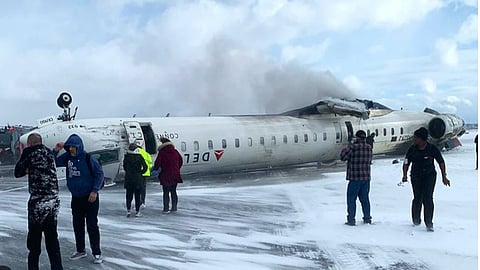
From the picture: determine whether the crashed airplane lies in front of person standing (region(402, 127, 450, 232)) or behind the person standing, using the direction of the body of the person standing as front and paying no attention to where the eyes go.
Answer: behind

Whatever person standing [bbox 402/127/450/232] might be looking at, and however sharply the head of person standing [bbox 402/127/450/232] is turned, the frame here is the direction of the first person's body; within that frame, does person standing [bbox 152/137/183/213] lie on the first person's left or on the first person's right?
on the first person's right

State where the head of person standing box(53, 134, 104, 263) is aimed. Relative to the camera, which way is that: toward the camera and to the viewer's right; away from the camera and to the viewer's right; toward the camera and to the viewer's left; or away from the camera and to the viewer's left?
toward the camera and to the viewer's left

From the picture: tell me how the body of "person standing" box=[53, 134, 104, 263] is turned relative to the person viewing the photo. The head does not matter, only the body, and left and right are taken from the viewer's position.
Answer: facing the viewer and to the left of the viewer

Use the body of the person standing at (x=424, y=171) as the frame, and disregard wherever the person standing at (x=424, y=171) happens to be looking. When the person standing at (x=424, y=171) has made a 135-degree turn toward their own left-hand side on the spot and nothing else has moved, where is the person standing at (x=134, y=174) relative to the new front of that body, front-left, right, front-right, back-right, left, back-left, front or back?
back-left

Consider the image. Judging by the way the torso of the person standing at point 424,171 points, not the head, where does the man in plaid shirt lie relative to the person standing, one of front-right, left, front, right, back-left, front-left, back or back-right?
right

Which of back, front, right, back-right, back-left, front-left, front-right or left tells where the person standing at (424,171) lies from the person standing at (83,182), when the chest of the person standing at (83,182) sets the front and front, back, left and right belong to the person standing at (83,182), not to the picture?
back-left

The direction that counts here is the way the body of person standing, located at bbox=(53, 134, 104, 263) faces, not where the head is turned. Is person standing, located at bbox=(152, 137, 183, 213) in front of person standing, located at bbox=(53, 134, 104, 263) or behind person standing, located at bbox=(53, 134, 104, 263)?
behind

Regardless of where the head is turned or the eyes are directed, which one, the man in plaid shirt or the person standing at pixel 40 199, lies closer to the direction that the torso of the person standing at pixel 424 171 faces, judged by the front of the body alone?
the person standing

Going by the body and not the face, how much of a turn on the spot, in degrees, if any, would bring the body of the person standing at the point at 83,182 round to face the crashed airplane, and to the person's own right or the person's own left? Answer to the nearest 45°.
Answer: approximately 180°

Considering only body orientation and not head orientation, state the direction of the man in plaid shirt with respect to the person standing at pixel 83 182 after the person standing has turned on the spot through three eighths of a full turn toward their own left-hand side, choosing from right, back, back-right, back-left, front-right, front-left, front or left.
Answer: front

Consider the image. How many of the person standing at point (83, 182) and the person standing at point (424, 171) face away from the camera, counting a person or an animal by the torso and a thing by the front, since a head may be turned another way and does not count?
0

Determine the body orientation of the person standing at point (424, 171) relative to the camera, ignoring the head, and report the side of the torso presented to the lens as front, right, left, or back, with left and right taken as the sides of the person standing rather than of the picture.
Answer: front
